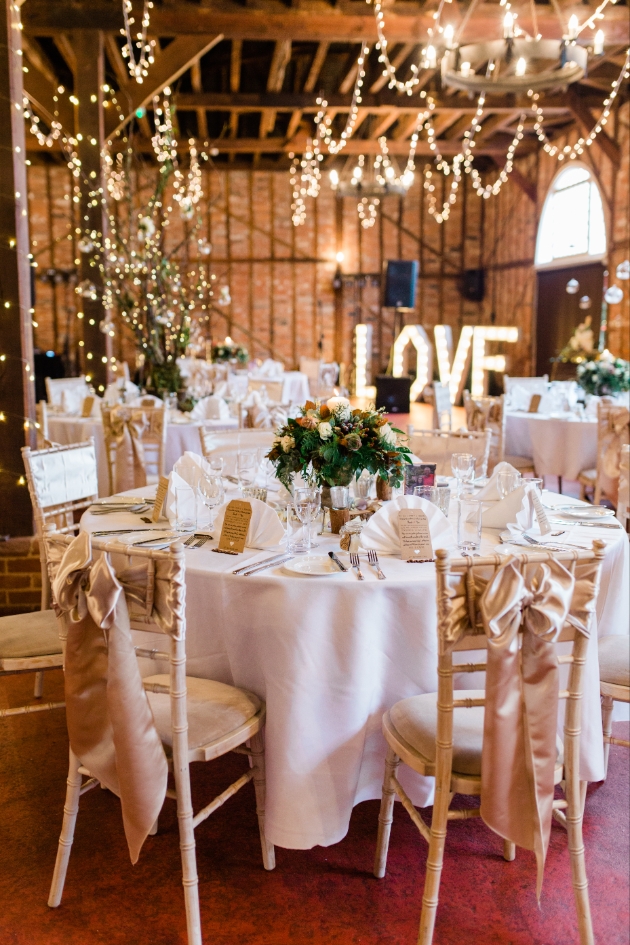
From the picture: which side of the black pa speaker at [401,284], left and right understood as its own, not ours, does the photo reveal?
front

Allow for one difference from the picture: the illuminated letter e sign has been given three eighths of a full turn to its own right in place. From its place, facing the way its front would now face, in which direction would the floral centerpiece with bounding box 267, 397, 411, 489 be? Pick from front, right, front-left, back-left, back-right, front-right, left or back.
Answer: back-left

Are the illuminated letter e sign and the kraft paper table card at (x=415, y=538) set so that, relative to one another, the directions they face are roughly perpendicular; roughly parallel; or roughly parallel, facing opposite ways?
roughly parallel

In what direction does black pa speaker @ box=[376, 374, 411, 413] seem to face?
toward the camera

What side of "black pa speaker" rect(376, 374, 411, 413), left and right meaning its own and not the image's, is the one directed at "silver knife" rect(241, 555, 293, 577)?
front

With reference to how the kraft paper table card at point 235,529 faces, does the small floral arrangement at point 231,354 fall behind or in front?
behind

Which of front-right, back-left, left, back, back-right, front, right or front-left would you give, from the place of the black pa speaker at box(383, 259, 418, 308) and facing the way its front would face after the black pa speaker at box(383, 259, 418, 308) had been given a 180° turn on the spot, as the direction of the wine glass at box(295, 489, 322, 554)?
back

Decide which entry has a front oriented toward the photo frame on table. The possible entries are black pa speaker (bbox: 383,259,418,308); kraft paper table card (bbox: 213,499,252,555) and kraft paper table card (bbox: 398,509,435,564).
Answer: the black pa speaker

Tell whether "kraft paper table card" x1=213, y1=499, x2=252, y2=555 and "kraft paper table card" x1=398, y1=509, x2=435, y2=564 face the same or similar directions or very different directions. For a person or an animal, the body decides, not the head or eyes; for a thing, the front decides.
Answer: same or similar directions

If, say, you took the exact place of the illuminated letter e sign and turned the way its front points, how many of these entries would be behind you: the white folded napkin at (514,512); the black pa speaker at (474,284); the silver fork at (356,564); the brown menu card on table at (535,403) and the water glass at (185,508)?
1

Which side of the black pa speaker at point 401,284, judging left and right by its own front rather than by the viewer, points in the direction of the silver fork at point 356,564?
front

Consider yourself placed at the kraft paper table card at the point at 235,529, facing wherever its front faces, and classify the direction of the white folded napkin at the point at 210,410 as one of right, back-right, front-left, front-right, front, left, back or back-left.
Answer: back

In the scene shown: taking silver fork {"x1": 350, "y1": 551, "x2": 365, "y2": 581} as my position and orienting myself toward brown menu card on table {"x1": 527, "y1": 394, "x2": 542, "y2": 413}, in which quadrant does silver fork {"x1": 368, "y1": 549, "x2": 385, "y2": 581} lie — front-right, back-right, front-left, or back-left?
front-right

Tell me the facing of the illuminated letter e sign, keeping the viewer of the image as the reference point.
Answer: facing the viewer

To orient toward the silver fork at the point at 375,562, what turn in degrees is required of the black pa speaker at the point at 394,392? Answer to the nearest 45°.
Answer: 0° — it already faces it
